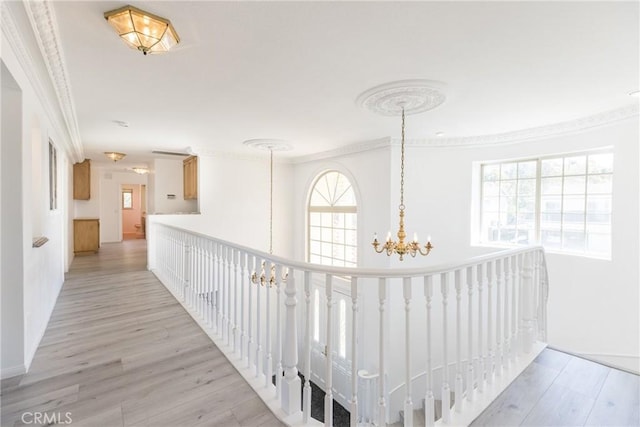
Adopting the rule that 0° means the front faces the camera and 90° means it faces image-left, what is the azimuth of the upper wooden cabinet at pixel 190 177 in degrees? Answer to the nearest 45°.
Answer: approximately 90°

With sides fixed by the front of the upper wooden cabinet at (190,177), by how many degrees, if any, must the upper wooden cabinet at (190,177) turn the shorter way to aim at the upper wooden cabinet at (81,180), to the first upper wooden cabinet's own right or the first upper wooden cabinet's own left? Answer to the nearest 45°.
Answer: approximately 45° to the first upper wooden cabinet's own right

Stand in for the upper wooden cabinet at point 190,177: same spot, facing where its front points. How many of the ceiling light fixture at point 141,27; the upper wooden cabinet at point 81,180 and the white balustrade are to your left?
2

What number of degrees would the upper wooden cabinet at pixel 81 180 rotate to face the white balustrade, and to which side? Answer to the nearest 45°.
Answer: approximately 90° to its right

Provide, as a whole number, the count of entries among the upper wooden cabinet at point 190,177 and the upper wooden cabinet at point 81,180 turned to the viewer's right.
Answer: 1

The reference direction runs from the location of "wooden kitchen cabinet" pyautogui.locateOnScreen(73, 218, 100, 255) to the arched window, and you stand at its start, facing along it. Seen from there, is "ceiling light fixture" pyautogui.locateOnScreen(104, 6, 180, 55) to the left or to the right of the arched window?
right

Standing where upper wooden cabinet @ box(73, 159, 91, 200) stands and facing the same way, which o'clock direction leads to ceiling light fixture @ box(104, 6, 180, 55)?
The ceiling light fixture is roughly at 3 o'clock from the upper wooden cabinet.

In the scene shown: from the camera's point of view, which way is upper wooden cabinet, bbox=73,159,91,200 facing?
to the viewer's right

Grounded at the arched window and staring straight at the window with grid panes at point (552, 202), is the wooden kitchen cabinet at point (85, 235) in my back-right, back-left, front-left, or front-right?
back-right

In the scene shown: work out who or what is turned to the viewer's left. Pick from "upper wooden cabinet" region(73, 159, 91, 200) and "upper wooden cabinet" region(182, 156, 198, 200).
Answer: "upper wooden cabinet" region(182, 156, 198, 200)

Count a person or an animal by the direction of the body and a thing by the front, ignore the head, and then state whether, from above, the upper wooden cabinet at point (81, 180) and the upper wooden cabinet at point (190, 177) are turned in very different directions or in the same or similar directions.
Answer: very different directions

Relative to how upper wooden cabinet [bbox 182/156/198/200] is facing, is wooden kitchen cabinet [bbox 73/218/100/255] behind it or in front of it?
in front
